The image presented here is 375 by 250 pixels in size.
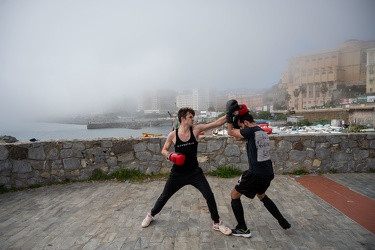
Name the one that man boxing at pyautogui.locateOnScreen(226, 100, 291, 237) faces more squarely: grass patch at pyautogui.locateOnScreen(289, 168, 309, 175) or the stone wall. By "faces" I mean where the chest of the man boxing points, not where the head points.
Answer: the stone wall

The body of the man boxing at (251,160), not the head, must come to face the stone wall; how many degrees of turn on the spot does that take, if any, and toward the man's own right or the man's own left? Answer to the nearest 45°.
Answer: approximately 45° to the man's own right

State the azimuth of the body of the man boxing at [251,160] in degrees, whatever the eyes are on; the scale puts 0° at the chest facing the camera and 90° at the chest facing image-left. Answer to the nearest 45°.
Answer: approximately 135°

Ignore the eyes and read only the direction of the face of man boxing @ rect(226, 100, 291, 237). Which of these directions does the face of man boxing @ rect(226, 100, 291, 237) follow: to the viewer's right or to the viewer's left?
to the viewer's left

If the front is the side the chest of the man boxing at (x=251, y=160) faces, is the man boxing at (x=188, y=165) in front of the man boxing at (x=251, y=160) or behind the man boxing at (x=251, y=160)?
in front

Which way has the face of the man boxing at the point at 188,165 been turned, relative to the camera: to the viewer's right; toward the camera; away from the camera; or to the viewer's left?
to the viewer's right
